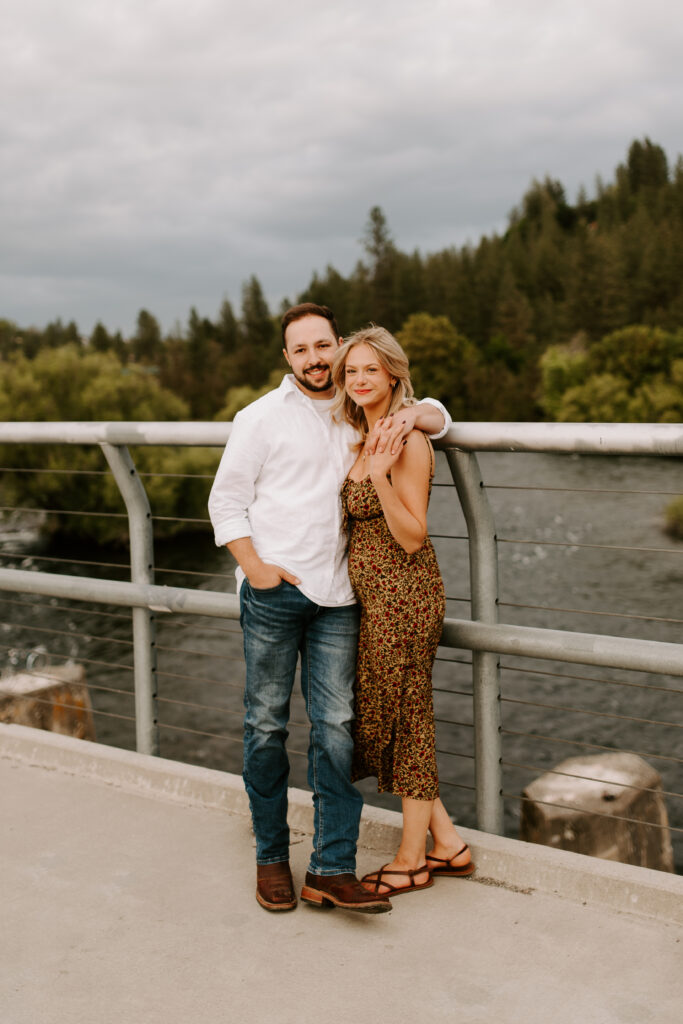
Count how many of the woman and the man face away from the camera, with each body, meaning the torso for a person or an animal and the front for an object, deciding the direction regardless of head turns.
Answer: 0

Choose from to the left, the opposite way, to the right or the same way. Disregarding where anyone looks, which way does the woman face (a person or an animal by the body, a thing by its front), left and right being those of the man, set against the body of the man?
to the right

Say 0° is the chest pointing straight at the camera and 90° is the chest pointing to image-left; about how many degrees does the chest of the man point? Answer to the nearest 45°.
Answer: approximately 315°

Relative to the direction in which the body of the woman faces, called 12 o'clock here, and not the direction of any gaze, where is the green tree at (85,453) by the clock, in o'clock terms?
The green tree is roughly at 4 o'clock from the woman.

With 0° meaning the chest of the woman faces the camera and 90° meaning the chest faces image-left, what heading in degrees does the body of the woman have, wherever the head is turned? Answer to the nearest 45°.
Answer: approximately 45°
